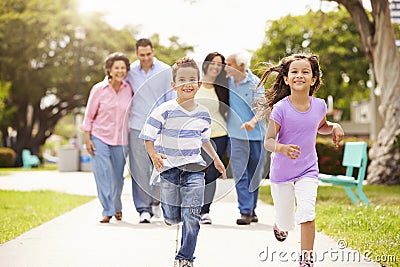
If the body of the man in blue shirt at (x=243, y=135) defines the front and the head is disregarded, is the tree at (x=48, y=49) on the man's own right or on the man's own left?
on the man's own right

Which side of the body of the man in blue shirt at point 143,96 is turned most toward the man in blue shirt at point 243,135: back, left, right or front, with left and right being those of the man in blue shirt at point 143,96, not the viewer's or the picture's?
left

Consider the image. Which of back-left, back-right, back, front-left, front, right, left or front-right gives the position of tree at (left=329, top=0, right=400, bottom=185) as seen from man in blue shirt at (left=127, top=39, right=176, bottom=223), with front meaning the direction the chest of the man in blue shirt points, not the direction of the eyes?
back-left

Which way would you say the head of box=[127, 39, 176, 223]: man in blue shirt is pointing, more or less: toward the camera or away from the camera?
toward the camera

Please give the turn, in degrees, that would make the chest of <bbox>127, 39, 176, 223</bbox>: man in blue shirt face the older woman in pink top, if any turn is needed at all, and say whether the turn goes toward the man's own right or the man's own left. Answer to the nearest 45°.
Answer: approximately 90° to the man's own right

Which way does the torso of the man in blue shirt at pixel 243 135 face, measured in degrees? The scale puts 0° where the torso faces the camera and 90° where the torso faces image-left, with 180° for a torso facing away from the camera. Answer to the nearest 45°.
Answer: approximately 45°

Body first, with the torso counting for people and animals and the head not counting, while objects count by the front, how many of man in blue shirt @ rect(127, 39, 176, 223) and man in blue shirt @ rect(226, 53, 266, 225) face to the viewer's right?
0

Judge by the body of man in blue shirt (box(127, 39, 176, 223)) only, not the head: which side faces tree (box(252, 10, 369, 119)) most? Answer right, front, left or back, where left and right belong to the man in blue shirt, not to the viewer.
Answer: back

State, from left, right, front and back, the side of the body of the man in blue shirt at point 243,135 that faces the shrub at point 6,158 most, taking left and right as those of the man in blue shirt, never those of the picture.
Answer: right

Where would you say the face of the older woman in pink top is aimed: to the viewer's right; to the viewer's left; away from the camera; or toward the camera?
toward the camera

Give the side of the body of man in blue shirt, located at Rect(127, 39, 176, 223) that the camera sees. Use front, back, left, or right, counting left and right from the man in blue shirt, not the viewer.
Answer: front

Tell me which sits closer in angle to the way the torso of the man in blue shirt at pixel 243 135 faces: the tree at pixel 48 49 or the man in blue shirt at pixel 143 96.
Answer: the man in blue shirt
